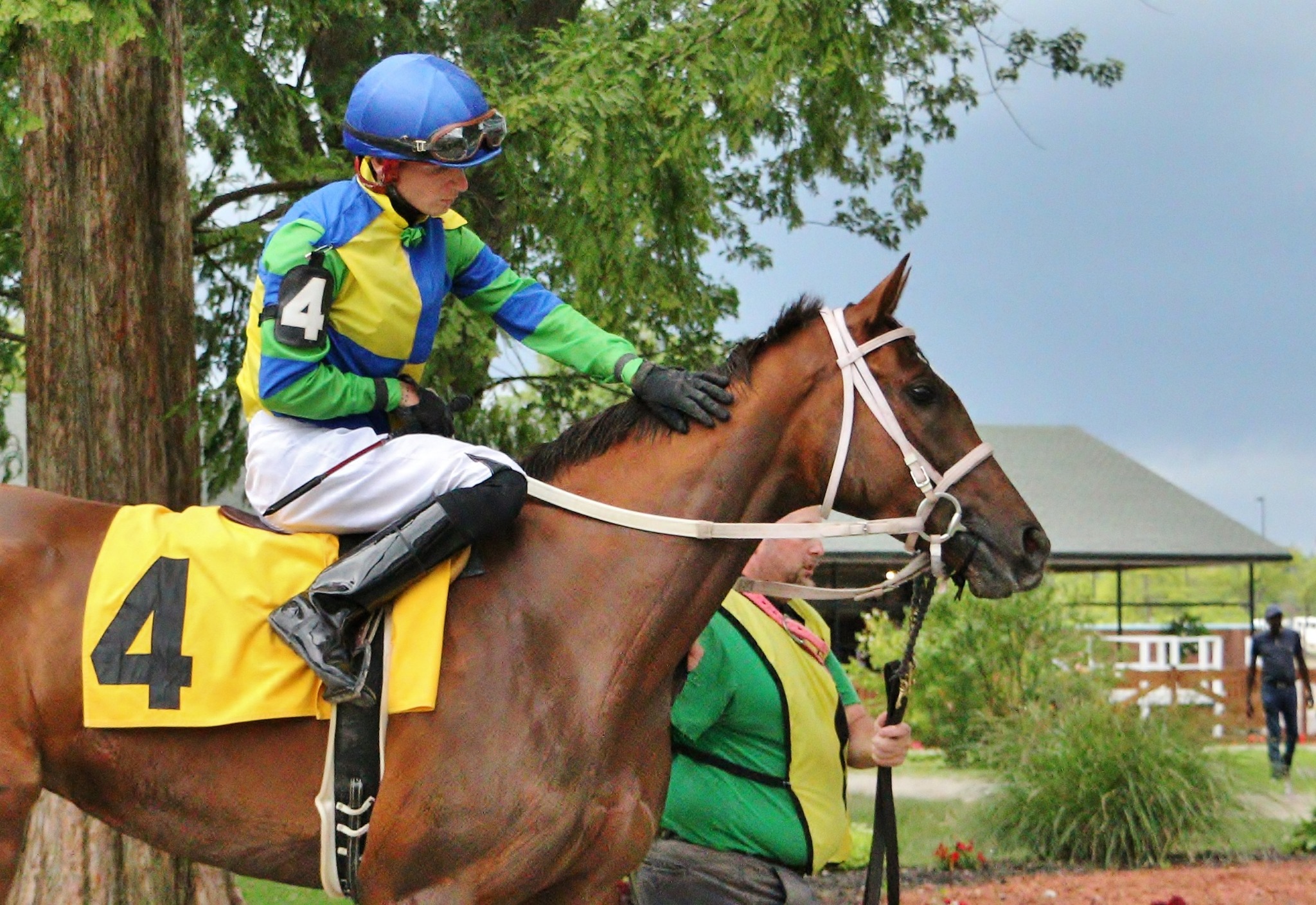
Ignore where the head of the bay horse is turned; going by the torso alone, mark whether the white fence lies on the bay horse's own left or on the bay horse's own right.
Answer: on the bay horse's own left

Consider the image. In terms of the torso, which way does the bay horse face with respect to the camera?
to the viewer's right

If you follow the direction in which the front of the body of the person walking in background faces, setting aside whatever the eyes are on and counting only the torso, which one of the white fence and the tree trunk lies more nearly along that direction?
the tree trunk

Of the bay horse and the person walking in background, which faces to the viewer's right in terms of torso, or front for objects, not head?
the bay horse

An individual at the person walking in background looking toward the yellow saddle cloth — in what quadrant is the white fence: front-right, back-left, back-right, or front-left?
back-right

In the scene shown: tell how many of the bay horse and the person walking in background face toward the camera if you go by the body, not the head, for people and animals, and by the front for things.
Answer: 1

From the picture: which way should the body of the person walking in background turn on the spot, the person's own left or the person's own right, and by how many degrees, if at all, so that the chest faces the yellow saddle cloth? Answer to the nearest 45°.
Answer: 0° — they already face it

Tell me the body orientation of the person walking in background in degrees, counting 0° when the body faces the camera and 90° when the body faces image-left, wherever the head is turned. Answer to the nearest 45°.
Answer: approximately 0°

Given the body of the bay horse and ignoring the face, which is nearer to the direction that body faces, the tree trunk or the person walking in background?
the person walking in background

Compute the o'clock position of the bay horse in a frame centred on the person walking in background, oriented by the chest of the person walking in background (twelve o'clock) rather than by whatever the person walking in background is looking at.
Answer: The bay horse is roughly at 12 o'clock from the person walking in background.
